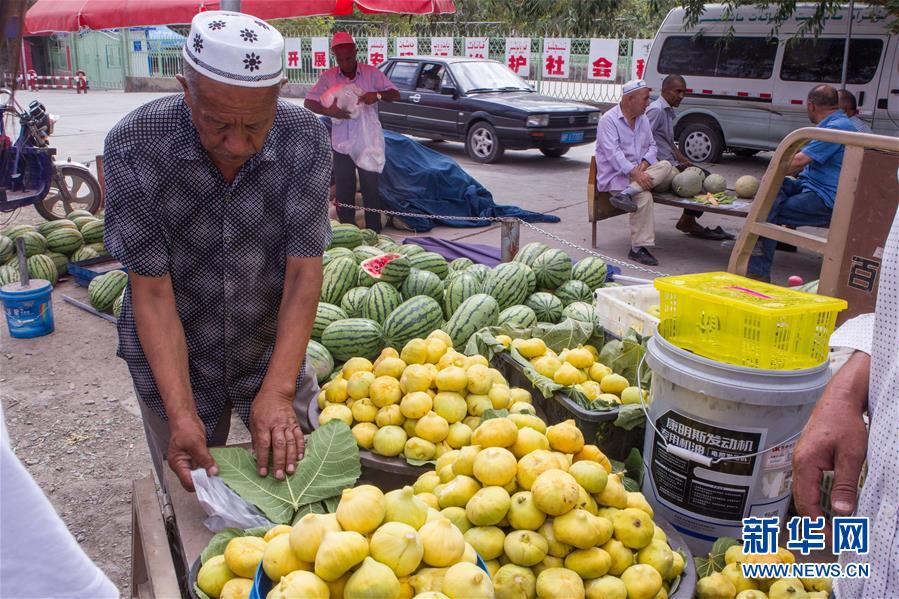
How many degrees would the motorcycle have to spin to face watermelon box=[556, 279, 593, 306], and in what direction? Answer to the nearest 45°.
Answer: approximately 45° to its right

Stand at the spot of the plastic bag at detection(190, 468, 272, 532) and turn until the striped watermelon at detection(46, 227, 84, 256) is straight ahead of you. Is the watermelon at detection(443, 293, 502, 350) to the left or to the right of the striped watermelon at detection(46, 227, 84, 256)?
right

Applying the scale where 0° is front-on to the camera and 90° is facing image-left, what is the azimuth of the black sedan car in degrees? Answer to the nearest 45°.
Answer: approximately 315°

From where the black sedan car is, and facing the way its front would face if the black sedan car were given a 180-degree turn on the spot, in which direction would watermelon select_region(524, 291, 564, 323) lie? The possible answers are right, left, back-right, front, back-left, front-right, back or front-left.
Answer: back-left

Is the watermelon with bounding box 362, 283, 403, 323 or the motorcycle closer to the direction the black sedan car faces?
the watermelon

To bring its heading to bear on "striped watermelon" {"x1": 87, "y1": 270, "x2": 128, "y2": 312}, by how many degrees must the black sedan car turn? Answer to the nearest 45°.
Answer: approximately 45° to its right
